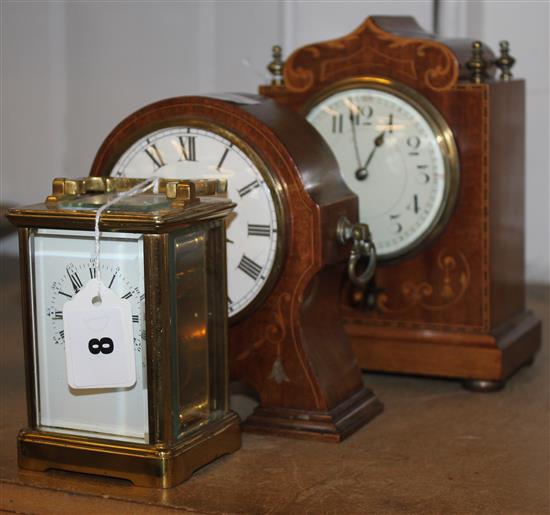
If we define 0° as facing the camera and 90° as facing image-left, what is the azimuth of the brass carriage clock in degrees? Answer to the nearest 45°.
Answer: approximately 45°

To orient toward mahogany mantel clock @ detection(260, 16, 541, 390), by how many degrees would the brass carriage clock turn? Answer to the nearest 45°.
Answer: approximately 180°

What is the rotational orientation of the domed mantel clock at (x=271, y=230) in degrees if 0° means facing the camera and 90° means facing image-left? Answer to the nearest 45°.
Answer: approximately 45°
